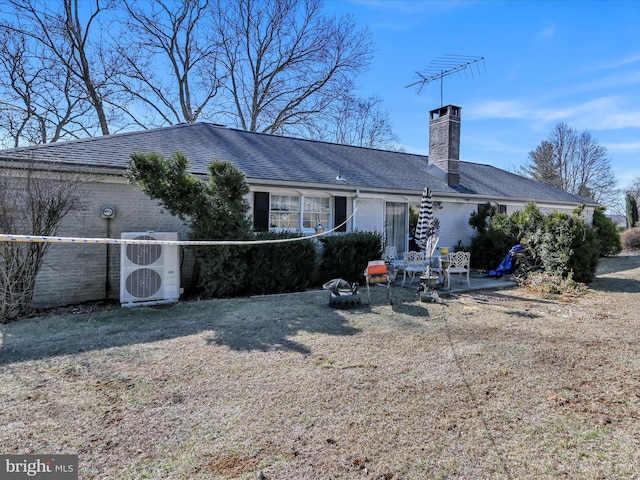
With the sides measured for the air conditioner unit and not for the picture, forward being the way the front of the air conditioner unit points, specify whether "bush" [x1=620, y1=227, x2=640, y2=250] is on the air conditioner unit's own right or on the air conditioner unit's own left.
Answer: on the air conditioner unit's own left

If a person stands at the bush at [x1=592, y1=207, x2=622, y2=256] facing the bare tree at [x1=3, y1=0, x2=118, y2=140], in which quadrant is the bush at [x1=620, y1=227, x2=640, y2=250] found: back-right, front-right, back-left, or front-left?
back-right

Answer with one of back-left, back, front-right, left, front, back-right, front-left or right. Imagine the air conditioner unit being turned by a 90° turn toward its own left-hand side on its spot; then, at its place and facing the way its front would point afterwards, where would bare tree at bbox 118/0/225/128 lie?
left

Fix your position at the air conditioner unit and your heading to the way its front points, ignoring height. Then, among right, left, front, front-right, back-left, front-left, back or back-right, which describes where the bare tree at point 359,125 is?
back-left

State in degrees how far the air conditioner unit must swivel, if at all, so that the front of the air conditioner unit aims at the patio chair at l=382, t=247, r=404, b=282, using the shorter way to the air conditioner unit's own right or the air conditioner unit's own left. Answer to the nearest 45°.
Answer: approximately 90° to the air conditioner unit's own left

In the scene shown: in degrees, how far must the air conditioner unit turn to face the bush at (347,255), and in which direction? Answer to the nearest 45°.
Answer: approximately 90° to its left

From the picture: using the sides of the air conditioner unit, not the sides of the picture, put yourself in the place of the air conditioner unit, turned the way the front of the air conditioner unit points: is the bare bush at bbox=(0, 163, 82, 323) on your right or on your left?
on your right

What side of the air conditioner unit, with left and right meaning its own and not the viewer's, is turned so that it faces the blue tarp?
left

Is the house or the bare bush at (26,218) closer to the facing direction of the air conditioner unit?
the bare bush

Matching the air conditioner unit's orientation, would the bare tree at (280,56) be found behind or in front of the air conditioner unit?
behind

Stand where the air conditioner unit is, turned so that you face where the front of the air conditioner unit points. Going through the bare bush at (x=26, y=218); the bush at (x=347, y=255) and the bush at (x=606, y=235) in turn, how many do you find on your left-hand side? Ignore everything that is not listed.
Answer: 2

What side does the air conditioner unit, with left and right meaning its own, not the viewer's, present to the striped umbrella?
left

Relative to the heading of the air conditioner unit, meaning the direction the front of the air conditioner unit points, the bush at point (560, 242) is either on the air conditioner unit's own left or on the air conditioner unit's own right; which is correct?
on the air conditioner unit's own left

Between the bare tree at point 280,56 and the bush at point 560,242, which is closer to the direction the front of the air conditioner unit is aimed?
the bush
